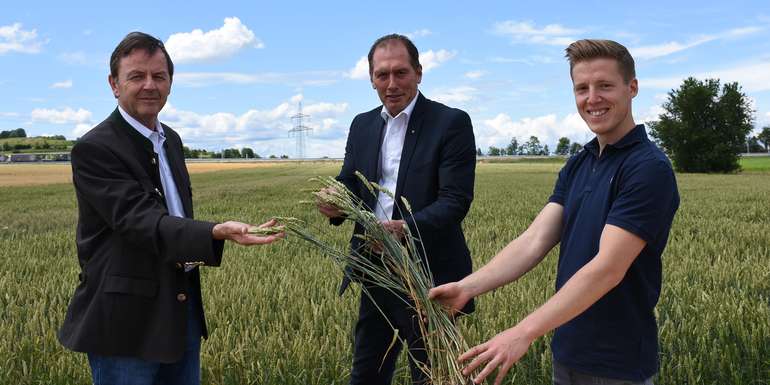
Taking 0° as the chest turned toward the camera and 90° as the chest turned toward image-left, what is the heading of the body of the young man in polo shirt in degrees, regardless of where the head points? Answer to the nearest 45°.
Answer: approximately 45°

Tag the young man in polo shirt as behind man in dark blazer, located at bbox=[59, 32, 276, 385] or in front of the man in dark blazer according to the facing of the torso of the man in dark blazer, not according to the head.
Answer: in front

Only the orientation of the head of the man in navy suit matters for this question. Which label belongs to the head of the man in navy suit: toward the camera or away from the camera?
toward the camera

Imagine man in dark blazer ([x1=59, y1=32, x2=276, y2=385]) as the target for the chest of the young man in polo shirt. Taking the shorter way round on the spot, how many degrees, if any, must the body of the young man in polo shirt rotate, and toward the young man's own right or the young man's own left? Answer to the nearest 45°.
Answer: approximately 45° to the young man's own right

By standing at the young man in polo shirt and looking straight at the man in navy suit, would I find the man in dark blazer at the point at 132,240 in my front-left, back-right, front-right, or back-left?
front-left

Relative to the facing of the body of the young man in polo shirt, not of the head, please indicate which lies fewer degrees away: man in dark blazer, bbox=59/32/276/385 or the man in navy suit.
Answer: the man in dark blazer

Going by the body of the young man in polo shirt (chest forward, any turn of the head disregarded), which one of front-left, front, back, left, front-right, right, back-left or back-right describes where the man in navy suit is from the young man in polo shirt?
right

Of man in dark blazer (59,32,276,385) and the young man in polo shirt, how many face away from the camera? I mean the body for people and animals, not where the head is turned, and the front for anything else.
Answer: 0

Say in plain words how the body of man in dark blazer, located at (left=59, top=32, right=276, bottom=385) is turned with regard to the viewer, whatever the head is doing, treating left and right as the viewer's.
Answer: facing the viewer and to the right of the viewer

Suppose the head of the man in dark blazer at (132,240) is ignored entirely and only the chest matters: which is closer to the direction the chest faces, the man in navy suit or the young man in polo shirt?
the young man in polo shirt
